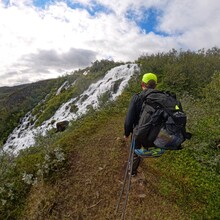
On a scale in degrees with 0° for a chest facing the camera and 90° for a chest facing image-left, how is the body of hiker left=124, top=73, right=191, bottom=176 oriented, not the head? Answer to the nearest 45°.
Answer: approximately 135°
